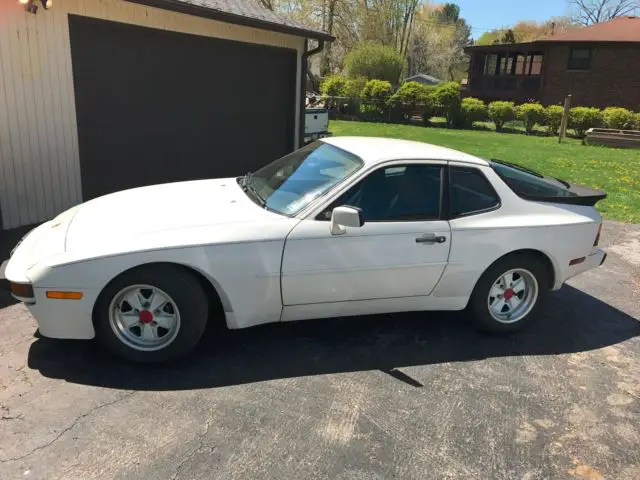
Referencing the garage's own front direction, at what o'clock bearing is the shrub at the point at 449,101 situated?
The shrub is roughly at 9 o'clock from the garage.

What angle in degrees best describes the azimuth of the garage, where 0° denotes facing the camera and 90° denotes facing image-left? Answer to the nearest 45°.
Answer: approximately 315°

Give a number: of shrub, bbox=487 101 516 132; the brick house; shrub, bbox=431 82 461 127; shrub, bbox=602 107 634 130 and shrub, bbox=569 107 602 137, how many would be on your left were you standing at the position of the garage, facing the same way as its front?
5

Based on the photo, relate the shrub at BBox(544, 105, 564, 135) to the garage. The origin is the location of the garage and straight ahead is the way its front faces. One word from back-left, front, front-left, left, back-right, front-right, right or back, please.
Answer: left

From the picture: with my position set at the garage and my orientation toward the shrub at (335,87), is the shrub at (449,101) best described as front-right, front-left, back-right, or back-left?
front-right

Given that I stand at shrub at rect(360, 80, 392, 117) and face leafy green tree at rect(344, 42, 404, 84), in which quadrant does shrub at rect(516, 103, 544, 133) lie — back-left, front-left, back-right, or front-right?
back-right

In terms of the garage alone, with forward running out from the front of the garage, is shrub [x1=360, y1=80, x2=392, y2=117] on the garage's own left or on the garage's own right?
on the garage's own left

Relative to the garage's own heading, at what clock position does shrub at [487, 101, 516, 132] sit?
The shrub is roughly at 9 o'clock from the garage.

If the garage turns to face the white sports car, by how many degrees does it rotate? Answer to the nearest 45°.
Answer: approximately 45° to its right

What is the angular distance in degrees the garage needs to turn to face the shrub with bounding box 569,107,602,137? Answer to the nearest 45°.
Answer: approximately 90° to its left
